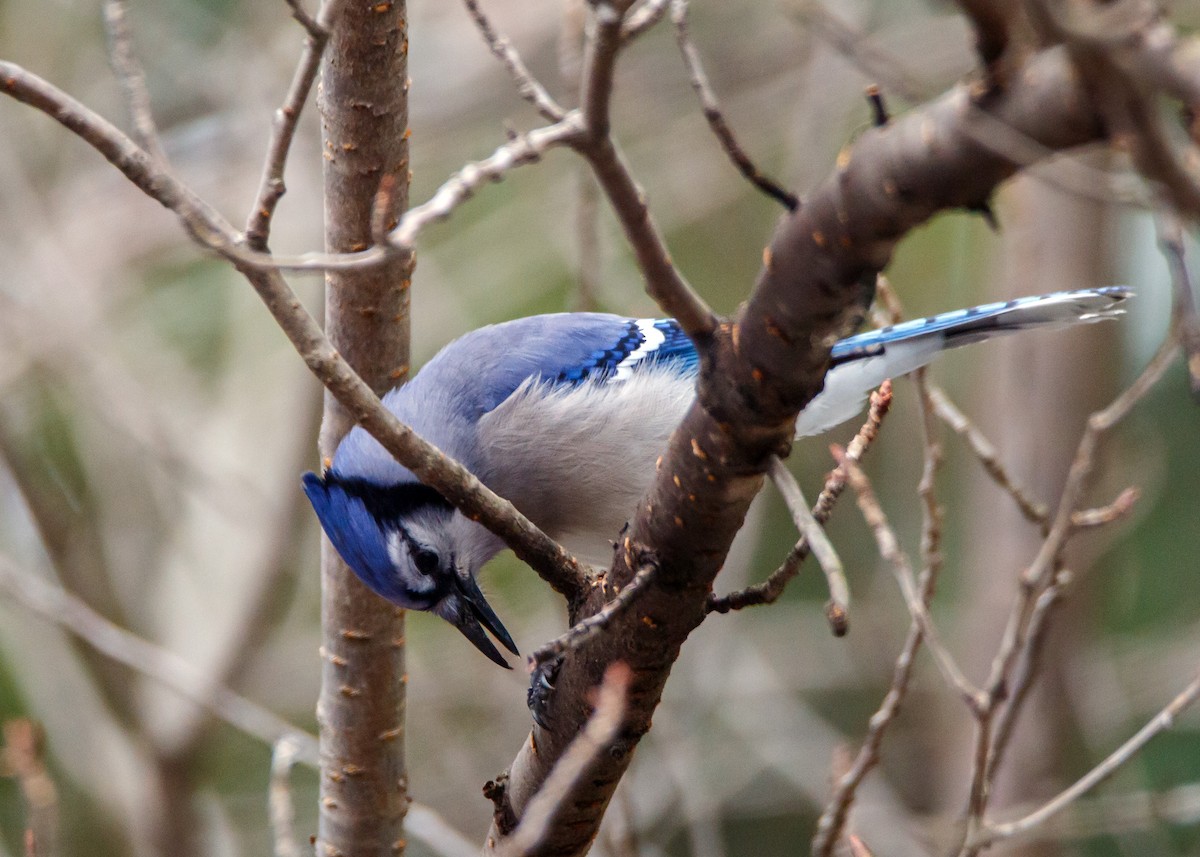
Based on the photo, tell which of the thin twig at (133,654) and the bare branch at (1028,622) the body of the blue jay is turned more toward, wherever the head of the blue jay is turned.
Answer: the thin twig

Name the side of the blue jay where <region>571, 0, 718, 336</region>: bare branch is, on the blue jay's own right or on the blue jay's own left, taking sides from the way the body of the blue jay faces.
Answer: on the blue jay's own left

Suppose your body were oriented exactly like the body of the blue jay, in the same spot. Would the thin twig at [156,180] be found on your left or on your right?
on your left

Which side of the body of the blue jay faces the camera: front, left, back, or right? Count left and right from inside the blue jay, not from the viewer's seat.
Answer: left

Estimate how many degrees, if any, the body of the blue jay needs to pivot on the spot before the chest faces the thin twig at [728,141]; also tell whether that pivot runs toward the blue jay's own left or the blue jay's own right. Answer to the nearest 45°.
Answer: approximately 180°
